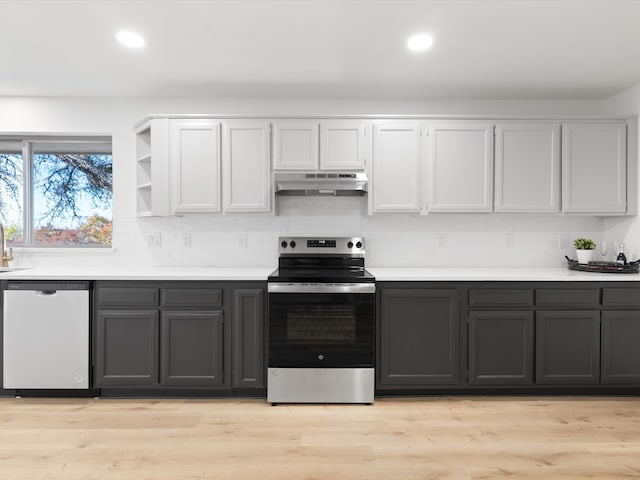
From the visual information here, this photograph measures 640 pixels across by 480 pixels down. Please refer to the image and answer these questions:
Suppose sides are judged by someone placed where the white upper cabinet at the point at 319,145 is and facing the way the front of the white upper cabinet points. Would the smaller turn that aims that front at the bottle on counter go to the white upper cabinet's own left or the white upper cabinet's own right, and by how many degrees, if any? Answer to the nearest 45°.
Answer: approximately 90° to the white upper cabinet's own left

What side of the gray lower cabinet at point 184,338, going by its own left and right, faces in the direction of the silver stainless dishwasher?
right

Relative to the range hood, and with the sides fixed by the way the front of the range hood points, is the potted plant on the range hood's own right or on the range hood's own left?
on the range hood's own left

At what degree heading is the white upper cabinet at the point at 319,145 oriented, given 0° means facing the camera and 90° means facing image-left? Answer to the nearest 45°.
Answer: approximately 0°

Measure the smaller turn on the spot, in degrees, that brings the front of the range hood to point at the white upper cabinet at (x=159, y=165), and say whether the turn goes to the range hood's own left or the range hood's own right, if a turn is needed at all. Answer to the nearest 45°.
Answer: approximately 90° to the range hood's own right

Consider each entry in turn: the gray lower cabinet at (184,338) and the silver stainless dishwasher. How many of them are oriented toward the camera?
2

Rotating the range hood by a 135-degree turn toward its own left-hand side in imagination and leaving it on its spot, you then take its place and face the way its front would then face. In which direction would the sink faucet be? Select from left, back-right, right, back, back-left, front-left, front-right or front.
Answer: back-left

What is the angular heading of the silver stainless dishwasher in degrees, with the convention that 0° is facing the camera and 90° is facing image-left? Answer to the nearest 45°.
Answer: approximately 0°

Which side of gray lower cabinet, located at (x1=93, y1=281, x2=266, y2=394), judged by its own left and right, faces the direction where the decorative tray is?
left

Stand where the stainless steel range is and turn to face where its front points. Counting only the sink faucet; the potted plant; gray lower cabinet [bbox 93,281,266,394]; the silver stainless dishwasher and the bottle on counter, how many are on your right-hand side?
3
